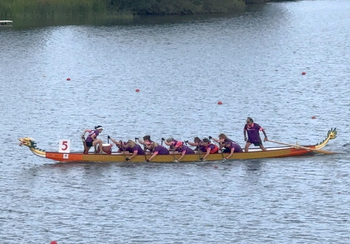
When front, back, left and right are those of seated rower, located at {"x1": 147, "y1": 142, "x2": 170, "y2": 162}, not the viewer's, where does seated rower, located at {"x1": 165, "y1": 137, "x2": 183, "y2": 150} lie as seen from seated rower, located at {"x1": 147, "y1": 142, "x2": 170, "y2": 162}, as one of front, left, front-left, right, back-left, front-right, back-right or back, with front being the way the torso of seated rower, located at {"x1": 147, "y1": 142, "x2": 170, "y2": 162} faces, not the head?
back

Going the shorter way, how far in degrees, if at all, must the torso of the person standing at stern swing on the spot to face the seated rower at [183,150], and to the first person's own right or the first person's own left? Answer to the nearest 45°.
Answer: approximately 45° to the first person's own right

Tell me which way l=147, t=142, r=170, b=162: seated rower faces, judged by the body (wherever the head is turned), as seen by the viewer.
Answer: to the viewer's left

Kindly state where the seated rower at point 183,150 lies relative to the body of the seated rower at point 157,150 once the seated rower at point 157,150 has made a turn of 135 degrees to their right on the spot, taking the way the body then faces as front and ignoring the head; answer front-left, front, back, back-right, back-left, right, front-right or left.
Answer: front-right

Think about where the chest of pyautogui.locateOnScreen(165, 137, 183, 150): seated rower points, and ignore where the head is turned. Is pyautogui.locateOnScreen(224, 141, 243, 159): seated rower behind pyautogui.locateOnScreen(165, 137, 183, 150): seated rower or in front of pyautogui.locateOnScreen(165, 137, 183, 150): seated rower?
behind

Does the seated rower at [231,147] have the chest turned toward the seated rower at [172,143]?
yes

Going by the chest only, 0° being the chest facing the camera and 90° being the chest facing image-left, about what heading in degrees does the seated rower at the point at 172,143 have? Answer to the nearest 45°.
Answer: approximately 90°

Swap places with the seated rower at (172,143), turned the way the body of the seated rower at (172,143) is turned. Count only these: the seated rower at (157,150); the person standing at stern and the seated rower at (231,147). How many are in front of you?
1

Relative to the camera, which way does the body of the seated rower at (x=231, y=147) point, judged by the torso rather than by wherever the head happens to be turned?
to the viewer's left

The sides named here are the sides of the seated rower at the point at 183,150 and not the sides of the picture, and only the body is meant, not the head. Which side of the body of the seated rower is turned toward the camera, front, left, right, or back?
left

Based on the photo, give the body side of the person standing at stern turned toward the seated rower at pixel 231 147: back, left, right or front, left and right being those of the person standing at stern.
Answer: front

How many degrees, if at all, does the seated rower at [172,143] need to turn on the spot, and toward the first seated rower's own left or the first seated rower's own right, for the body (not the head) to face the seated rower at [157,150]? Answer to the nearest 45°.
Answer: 0° — they already face them
